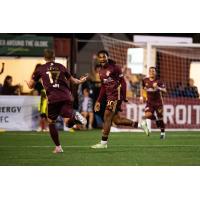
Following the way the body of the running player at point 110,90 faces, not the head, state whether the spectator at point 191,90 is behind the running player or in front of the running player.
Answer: behind

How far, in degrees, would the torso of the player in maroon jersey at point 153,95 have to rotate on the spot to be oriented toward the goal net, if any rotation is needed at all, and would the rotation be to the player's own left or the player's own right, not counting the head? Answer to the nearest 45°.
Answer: approximately 180°

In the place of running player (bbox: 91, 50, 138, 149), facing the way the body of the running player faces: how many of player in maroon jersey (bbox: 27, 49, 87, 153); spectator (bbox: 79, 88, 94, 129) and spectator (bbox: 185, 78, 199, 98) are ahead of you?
1

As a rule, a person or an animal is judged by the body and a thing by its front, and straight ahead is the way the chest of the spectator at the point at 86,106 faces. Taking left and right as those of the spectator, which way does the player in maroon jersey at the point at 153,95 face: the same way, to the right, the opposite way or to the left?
the same way

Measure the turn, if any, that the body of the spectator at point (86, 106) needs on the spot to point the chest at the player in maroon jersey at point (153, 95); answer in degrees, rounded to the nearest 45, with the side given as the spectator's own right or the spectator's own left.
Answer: approximately 45° to the spectator's own left

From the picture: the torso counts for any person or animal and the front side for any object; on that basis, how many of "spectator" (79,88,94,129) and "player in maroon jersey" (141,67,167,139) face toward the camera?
2

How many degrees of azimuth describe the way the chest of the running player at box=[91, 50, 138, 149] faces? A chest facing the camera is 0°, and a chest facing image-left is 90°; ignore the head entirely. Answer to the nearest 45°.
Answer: approximately 45°

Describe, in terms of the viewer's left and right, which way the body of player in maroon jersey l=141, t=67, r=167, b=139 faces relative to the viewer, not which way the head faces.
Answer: facing the viewer

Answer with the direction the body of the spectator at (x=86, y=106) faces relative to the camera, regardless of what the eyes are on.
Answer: toward the camera

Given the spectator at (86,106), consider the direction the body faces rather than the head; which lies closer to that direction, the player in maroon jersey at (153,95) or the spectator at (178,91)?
the player in maroon jersey
